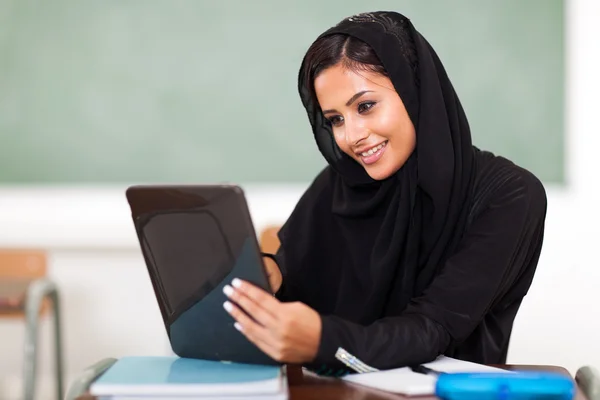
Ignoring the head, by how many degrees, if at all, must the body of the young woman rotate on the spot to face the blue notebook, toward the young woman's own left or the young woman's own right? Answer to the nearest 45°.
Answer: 0° — they already face it

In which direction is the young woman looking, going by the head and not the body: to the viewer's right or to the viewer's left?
to the viewer's left

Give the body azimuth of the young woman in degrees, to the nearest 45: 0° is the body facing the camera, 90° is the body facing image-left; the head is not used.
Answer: approximately 45°

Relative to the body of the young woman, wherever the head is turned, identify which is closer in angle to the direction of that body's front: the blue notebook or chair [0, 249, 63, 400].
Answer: the blue notebook
